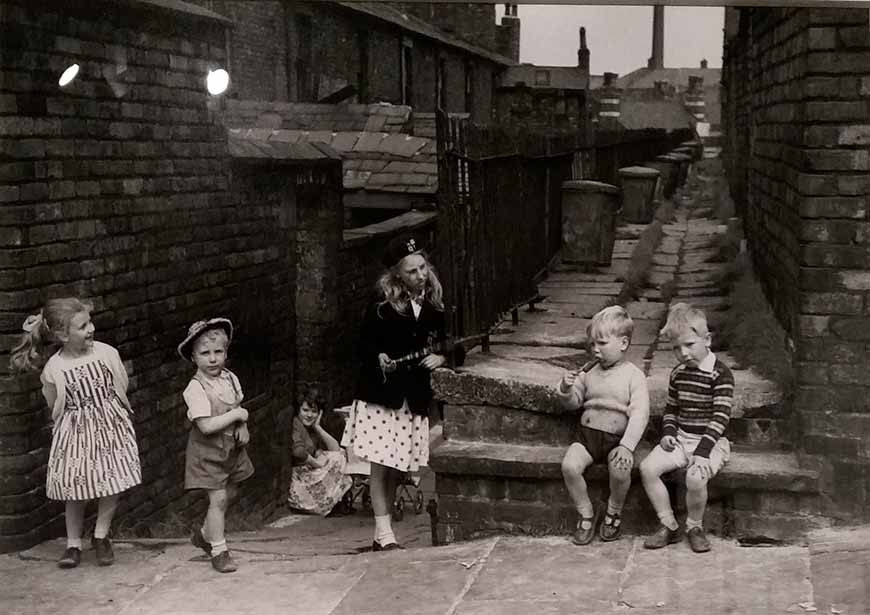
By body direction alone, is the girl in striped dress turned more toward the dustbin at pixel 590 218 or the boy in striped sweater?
the boy in striped sweater

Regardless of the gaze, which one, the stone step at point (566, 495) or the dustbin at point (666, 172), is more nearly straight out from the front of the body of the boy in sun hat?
the stone step

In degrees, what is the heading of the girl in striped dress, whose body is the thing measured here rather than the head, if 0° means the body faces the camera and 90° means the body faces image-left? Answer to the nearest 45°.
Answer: approximately 0°

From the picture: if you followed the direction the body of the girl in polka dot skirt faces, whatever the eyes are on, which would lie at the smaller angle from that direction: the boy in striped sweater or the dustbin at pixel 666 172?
the boy in striped sweater

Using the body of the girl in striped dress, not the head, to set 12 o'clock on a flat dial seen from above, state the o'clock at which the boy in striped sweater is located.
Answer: The boy in striped sweater is roughly at 10 o'clock from the girl in striped dress.

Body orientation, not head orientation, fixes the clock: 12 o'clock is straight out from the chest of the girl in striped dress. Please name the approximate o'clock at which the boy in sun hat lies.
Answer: The boy in sun hat is roughly at 10 o'clock from the girl in striped dress.

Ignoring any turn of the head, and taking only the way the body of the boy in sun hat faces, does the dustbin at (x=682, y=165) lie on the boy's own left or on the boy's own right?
on the boy's own left
